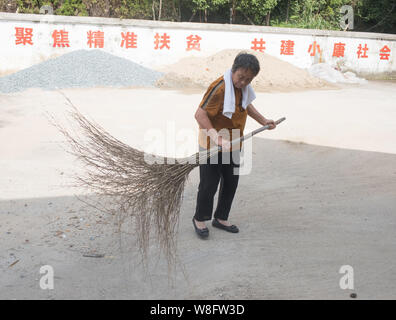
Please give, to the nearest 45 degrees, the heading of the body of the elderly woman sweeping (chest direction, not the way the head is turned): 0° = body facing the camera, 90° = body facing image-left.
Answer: approximately 315°

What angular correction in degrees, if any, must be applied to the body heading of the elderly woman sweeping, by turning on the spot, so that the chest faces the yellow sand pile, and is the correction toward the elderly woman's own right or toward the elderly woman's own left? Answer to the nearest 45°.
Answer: approximately 135° to the elderly woman's own left

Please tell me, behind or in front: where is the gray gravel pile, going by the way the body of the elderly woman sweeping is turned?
behind
